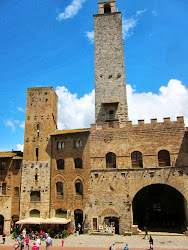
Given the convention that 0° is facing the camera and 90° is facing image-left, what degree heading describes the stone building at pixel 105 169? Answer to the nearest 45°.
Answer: approximately 0°
